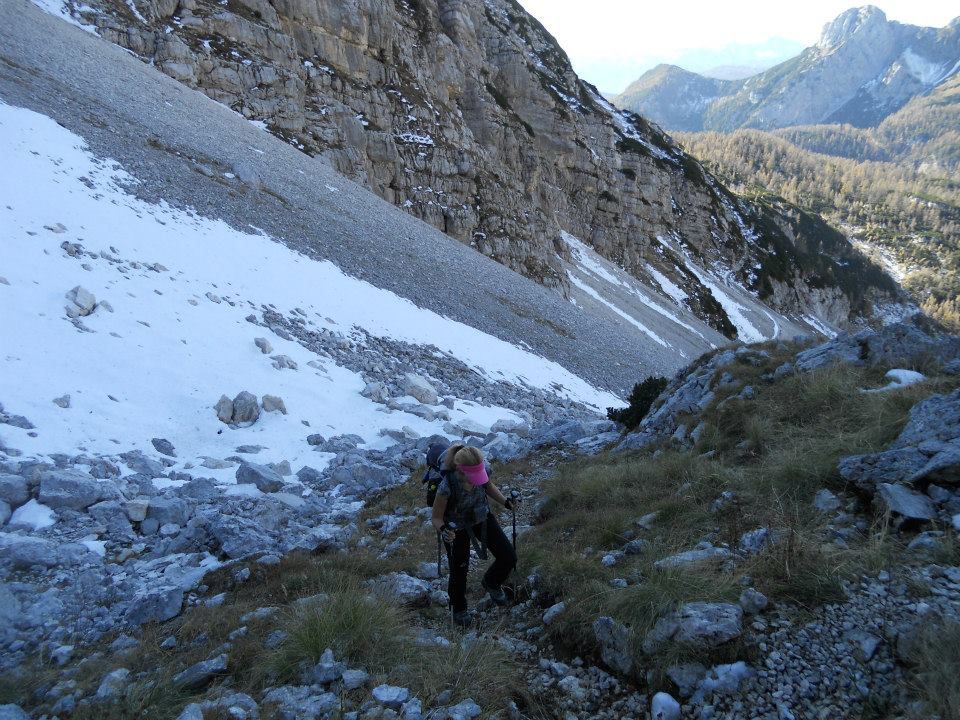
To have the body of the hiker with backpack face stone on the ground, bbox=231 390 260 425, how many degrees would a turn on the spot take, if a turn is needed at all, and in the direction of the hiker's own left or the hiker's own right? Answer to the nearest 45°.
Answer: approximately 180°

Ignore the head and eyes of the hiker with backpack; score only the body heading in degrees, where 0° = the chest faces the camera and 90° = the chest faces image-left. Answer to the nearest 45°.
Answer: approximately 315°

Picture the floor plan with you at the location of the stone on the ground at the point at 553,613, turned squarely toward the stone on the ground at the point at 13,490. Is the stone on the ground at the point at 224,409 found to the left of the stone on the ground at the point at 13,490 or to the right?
right

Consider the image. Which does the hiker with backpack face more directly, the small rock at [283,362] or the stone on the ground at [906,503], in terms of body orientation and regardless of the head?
the stone on the ground

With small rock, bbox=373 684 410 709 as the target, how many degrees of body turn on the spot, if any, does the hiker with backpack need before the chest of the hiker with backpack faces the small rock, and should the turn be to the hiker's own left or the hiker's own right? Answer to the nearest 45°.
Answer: approximately 45° to the hiker's own right

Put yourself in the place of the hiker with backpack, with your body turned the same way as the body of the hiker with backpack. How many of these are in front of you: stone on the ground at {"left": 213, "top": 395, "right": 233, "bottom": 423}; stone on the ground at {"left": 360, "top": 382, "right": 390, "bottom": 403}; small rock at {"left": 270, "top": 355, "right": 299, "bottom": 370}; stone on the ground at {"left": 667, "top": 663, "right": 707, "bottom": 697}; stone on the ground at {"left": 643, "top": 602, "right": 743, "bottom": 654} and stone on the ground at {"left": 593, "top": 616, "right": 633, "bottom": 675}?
3

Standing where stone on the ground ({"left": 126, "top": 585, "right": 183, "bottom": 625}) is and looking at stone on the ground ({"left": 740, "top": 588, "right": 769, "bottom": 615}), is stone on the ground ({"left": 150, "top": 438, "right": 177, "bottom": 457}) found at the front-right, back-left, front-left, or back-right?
back-left
